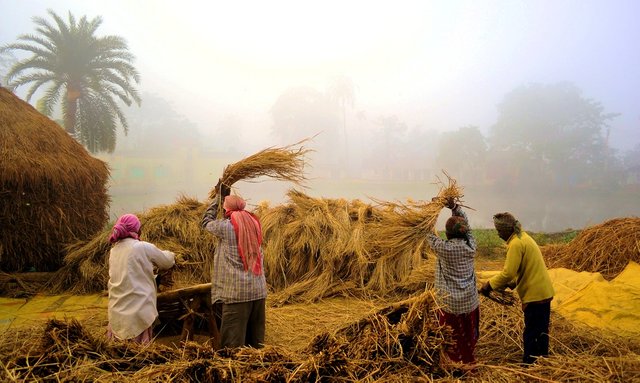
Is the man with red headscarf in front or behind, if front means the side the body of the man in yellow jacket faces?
in front

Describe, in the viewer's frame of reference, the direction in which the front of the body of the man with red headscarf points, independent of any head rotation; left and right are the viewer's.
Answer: facing away from the viewer and to the left of the viewer

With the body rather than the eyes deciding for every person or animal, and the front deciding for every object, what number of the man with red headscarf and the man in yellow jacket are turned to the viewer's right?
0

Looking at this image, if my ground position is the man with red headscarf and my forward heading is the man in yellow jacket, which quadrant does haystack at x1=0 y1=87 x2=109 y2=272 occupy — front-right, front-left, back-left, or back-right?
back-left

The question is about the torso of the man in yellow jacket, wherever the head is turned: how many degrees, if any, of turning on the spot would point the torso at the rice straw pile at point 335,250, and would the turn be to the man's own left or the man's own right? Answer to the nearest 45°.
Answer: approximately 45° to the man's own right

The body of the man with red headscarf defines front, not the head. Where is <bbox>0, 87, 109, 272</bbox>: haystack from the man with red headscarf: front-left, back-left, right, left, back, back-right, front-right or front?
front

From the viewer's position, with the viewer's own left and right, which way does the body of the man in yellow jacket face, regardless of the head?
facing to the left of the viewer

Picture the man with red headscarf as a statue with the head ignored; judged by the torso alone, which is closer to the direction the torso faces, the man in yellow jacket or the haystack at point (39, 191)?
the haystack

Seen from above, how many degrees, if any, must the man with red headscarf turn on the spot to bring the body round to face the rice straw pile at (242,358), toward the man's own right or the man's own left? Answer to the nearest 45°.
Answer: approximately 135° to the man's own left

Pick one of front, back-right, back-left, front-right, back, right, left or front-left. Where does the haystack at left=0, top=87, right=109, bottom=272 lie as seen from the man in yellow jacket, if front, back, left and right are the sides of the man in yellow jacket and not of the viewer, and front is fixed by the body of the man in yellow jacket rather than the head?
front

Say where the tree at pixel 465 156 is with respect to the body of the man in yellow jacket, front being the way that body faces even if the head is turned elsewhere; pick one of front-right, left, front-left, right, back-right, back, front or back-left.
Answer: right

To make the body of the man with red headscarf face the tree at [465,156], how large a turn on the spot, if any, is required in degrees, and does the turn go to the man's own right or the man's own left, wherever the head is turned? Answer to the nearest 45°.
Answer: approximately 90° to the man's own right

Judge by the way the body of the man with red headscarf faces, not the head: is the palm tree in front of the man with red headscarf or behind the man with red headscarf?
in front

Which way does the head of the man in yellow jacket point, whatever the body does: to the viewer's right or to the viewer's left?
to the viewer's left
